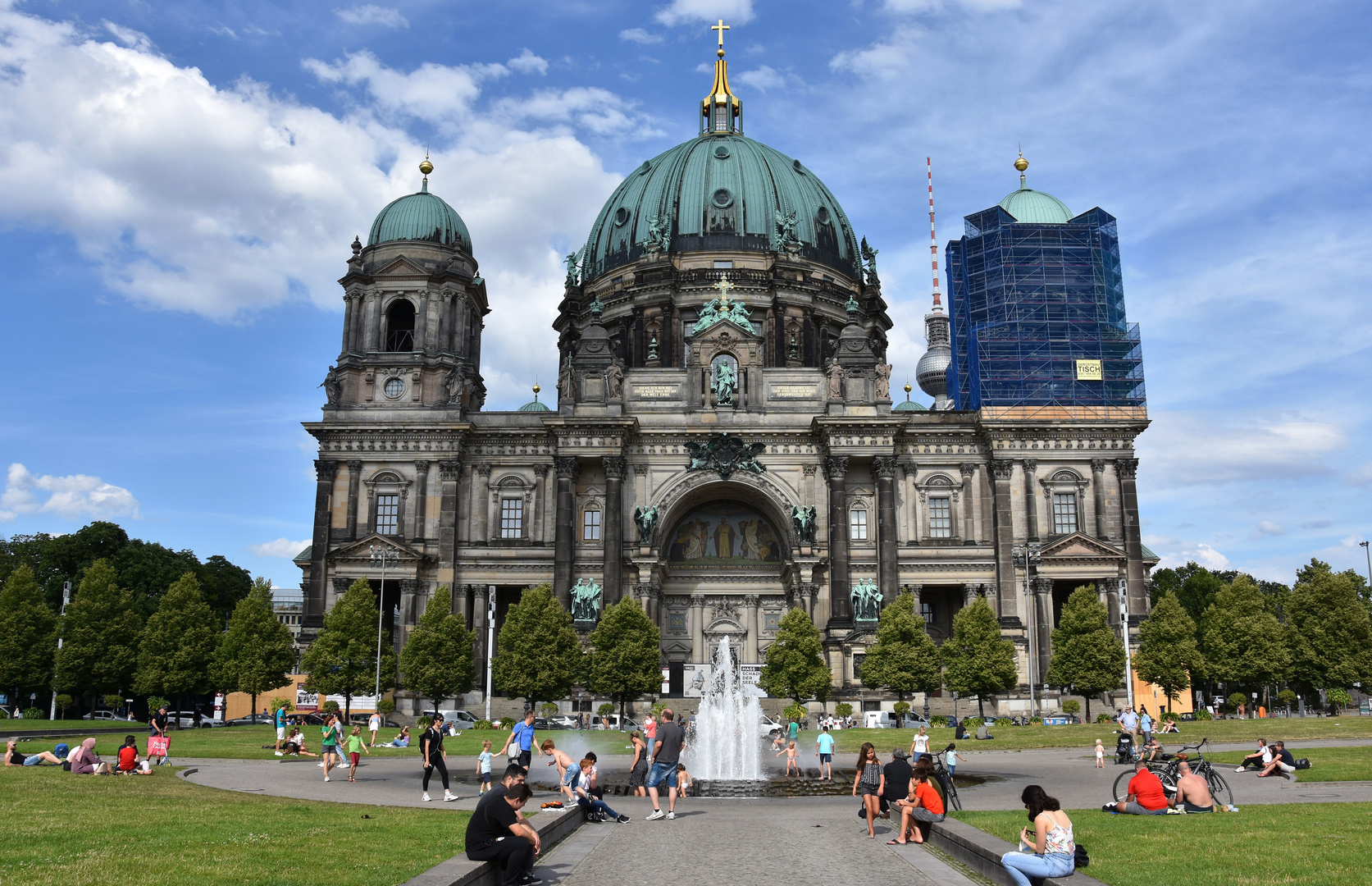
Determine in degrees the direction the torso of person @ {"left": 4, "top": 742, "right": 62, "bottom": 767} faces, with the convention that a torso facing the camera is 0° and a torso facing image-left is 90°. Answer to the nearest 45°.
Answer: approximately 270°

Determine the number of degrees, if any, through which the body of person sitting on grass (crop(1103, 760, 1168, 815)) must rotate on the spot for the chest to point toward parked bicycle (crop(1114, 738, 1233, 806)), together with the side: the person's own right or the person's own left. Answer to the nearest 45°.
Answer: approximately 45° to the person's own right

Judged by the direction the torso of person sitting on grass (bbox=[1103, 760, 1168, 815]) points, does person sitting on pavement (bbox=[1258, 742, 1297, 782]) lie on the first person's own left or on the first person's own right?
on the first person's own right

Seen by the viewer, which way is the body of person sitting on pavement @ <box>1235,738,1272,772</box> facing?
to the viewer's left

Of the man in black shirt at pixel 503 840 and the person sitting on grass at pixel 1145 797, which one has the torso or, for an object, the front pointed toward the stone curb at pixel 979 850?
the man in black shirt

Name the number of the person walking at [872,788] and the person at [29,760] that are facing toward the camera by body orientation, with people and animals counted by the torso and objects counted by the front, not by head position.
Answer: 1

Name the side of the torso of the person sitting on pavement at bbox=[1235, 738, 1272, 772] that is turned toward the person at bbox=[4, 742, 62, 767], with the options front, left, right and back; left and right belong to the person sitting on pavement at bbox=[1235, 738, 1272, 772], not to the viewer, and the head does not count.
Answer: front

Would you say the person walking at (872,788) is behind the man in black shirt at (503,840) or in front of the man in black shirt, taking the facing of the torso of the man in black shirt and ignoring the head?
in front

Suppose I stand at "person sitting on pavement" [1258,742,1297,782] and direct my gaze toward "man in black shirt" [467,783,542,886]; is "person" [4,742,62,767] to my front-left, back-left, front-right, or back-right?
front-right

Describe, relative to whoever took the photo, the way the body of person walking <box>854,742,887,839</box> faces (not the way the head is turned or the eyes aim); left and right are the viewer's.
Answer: facing the viewer

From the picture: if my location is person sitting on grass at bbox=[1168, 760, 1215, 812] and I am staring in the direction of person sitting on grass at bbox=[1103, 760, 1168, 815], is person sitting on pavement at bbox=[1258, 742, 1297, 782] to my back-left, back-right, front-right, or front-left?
back-right
